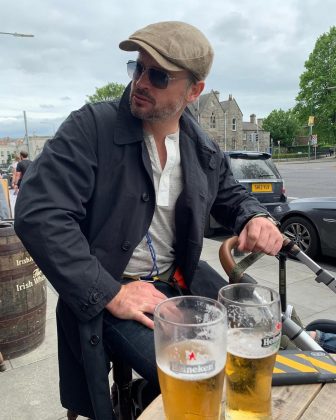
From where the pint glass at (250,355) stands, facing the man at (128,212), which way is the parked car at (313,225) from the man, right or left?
right

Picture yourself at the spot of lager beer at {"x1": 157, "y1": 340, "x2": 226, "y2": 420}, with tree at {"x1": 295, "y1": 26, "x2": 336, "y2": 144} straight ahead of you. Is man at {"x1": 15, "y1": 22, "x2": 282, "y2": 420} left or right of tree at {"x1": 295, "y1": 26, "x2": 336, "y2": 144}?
left

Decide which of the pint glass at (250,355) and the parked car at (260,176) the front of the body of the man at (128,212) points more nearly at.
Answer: the pint glass

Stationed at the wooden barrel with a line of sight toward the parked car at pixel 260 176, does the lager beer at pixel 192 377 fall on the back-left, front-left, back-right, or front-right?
back-right

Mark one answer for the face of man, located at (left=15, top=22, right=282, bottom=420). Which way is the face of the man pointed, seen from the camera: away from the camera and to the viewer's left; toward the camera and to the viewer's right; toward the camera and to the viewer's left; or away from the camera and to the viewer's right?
toward the camera and to the viewer's left

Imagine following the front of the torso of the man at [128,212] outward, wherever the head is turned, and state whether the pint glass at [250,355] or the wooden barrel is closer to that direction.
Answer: the pint glass

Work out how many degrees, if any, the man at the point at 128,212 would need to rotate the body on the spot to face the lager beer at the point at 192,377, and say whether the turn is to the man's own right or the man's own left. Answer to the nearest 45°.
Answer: approximately 45° to the man's own right

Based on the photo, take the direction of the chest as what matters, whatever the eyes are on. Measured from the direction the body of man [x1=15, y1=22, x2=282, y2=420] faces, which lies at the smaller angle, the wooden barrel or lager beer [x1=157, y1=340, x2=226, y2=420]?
the lager beer

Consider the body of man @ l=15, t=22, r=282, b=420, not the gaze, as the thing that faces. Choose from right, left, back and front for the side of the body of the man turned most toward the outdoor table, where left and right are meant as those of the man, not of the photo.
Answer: front

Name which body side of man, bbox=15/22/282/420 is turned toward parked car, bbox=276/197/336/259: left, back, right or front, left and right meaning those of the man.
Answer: left

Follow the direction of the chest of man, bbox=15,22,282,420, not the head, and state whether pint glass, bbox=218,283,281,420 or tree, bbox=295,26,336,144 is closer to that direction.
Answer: the pint glass

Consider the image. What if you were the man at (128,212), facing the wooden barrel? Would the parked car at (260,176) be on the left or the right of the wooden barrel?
right

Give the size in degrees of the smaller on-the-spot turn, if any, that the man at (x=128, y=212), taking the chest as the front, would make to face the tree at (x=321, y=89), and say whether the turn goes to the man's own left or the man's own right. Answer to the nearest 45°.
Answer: approximately 90° to the man's own left

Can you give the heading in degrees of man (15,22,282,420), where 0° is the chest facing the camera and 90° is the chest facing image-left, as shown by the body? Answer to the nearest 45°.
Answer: approximately 315°
